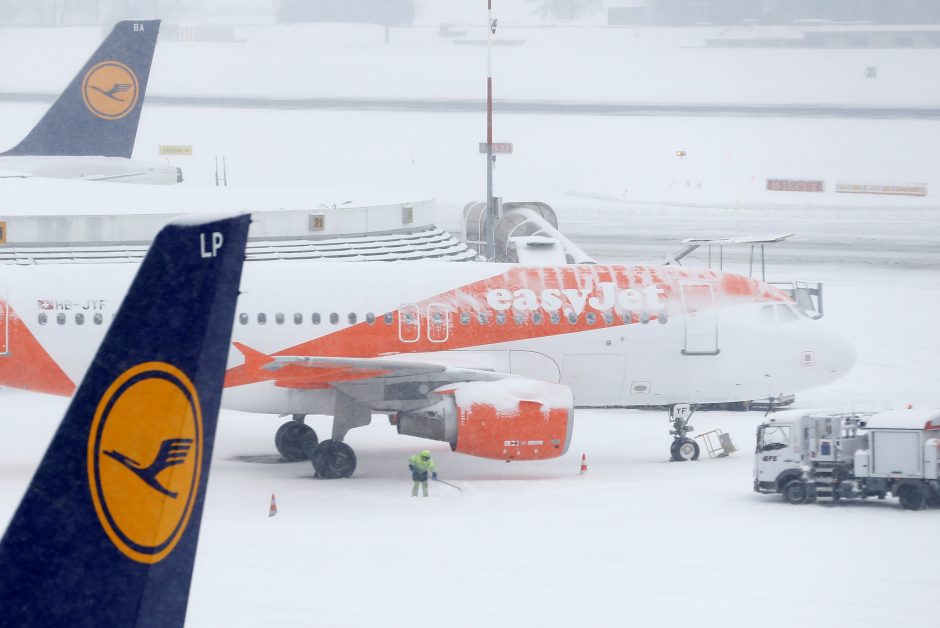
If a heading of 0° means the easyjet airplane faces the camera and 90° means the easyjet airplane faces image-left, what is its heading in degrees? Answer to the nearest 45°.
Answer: approximately 270°

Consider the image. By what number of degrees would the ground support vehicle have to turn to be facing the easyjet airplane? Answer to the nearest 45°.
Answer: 0° — it already faces it

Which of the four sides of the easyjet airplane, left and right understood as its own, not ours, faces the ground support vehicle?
front

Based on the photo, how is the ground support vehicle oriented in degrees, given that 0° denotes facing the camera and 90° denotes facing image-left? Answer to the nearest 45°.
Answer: approximately 90°

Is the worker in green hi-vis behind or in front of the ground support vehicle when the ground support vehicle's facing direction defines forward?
in front

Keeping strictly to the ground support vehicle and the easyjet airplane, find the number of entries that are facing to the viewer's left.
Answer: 1

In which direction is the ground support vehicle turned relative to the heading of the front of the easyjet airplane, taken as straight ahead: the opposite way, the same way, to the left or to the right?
the opposite way

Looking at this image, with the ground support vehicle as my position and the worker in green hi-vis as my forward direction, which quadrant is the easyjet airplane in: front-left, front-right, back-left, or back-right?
front-right
